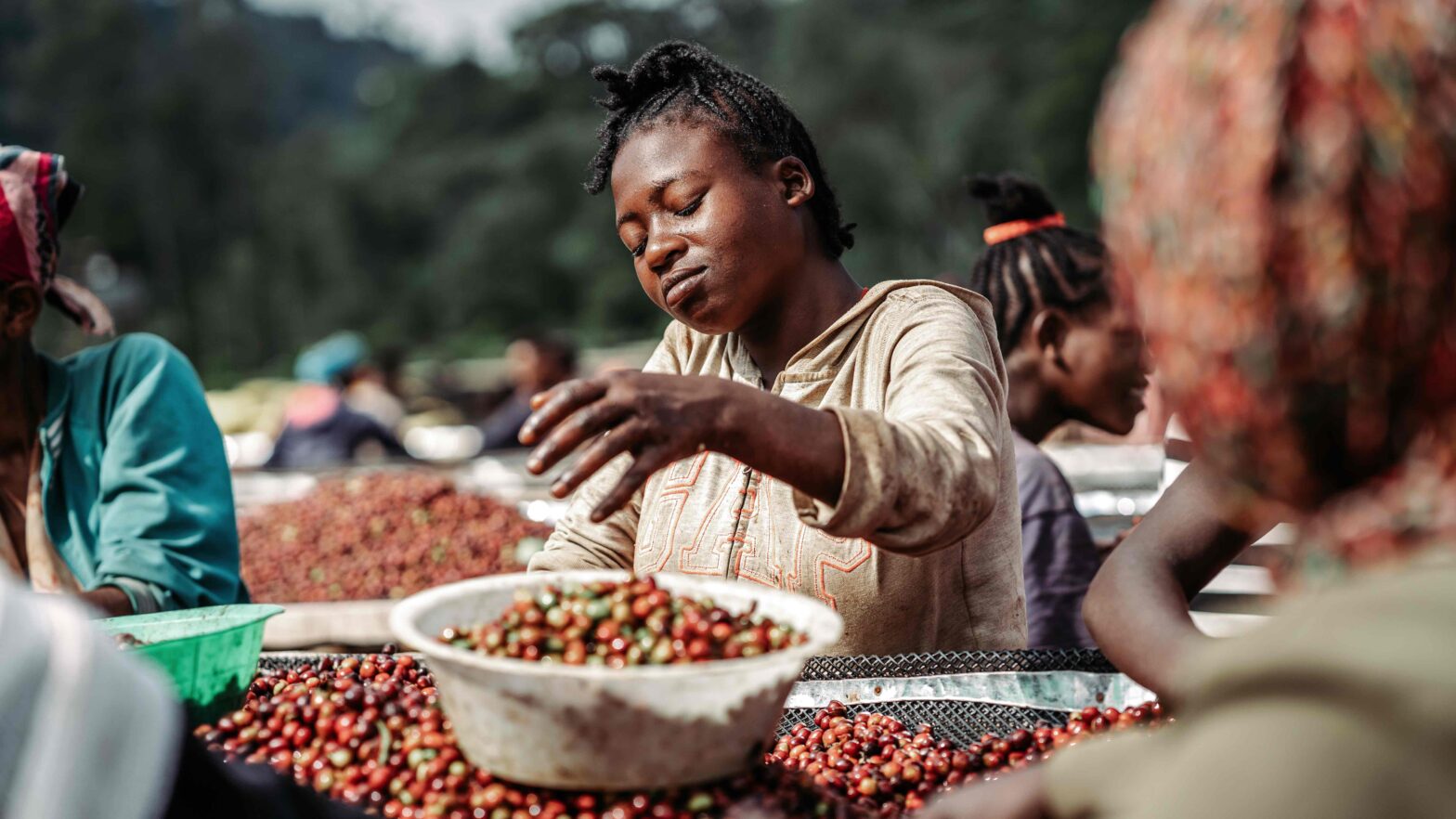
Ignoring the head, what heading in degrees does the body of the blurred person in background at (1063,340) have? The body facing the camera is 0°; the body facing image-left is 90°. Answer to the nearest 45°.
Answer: approximately 270°

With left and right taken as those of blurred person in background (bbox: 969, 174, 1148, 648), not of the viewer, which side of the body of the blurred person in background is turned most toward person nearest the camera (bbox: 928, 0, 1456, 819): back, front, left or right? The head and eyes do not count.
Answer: right

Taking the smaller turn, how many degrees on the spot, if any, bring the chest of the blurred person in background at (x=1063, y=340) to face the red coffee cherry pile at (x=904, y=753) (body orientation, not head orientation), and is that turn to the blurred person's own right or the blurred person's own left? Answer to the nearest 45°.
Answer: approximately 90° to the blurred person's own right

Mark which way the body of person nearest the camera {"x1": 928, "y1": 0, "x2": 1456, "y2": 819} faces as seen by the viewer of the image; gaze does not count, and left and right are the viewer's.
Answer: facing away from the viewer and to the left of the viewer

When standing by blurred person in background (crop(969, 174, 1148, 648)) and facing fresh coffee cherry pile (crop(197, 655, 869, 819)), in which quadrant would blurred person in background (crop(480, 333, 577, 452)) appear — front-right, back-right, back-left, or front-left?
back-right

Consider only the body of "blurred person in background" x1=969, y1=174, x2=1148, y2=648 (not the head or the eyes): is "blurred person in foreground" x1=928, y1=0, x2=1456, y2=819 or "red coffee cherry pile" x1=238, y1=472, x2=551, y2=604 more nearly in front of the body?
the blurred person in foreground

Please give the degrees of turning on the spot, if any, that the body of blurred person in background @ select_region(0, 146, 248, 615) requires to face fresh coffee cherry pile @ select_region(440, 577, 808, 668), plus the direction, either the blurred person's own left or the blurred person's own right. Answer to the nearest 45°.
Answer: approximately 45° to the blurred person's own left

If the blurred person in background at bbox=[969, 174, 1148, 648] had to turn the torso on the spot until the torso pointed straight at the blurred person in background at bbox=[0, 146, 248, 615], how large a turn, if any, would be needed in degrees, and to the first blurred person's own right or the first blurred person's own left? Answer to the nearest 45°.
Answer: approximately 135° to the first blurred person's own right
